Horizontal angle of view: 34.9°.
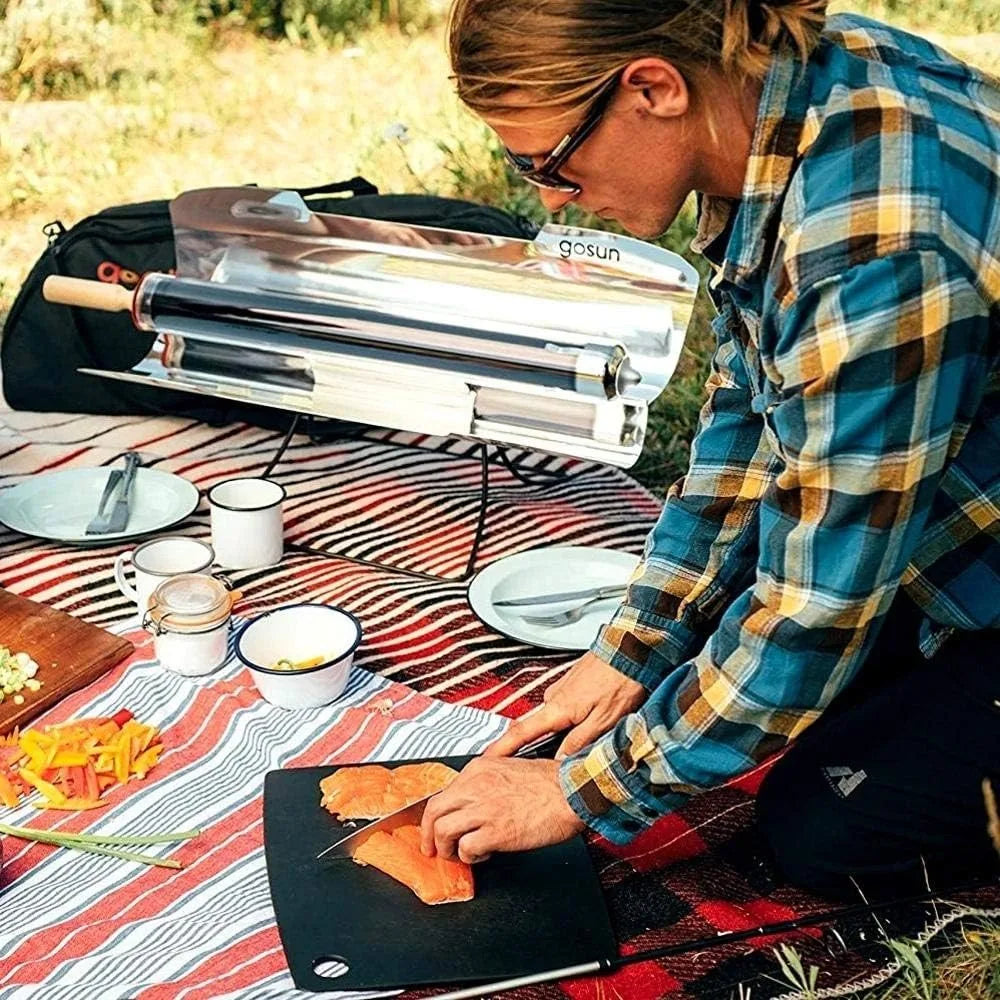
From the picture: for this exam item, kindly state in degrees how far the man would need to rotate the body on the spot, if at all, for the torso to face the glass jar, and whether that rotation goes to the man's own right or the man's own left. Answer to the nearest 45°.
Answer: approximately 45° to the man's own right

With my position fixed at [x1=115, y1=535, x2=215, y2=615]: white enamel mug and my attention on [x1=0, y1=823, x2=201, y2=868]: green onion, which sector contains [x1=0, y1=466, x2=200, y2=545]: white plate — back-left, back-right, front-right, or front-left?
back-right

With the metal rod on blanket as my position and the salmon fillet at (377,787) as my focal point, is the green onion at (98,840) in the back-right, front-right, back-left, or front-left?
front-left

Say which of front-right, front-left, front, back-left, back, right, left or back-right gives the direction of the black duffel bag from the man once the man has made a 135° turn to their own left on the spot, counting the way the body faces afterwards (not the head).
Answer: back

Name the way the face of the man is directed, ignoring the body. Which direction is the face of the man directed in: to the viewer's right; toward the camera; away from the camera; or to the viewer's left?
to the viewer's left

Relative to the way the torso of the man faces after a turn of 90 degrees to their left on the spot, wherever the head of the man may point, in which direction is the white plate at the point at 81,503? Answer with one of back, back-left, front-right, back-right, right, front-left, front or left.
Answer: back-right

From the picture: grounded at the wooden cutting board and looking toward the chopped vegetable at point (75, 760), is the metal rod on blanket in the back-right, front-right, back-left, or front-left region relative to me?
front-left

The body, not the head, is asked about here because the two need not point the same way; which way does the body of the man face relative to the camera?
to the viewer's left

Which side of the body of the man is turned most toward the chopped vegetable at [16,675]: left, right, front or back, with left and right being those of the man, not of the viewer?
front

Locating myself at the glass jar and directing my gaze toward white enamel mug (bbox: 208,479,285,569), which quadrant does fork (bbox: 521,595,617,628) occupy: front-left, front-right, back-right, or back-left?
front-right
